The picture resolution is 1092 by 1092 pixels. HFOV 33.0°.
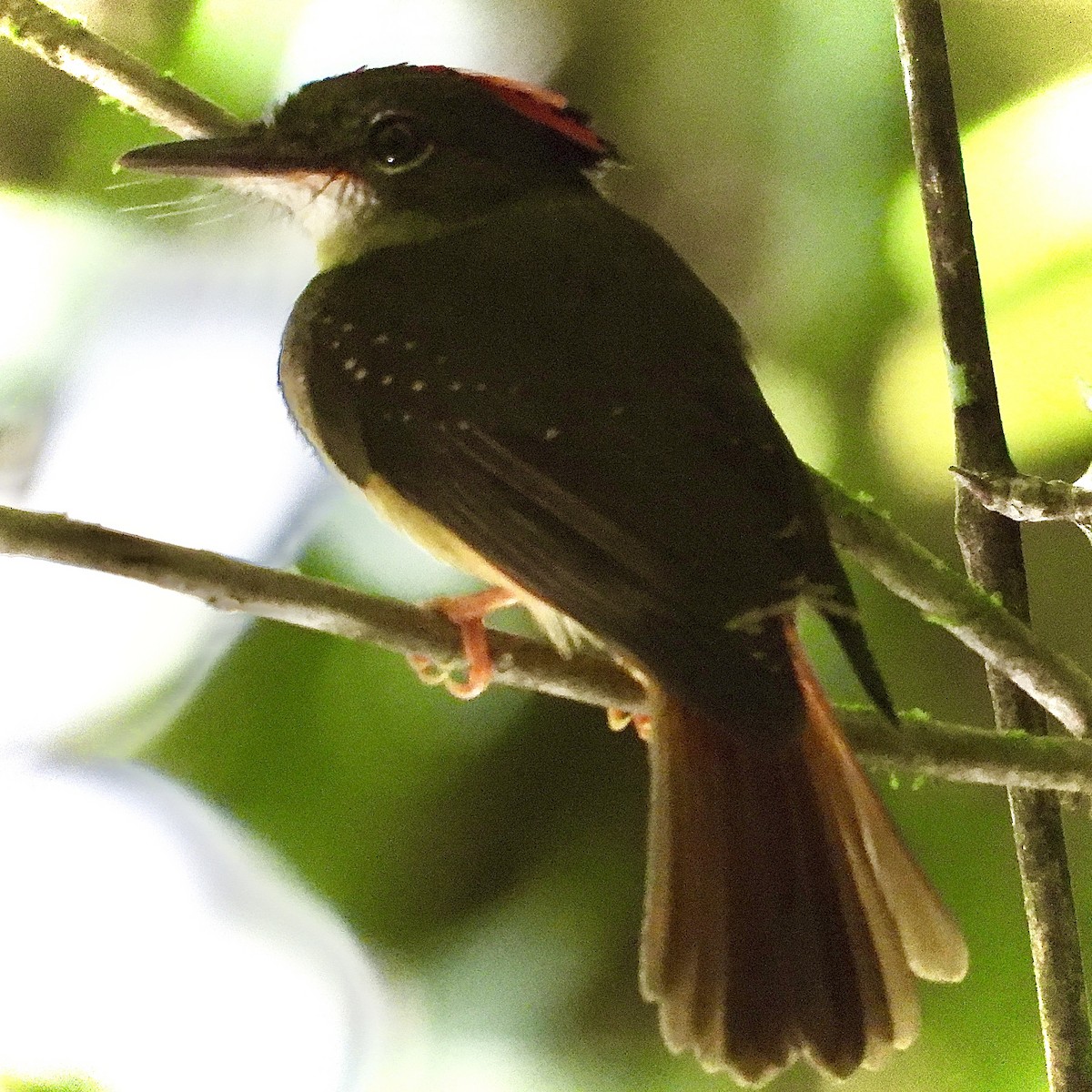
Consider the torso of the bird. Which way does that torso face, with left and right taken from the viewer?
facing away from the viewer and to the left of the viewer
